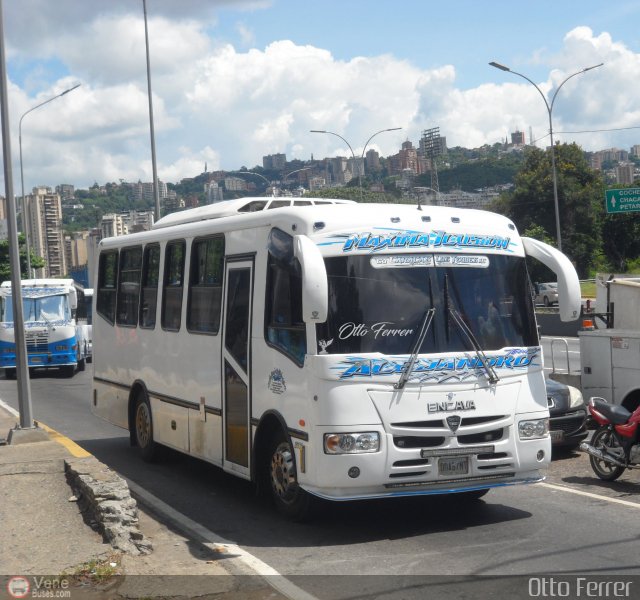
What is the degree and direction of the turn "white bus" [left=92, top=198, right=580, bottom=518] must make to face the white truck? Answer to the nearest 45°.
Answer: approximately 90° to its left

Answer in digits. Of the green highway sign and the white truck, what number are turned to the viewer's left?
0

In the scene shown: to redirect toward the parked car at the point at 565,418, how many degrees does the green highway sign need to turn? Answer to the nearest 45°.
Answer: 0° — it already faces it

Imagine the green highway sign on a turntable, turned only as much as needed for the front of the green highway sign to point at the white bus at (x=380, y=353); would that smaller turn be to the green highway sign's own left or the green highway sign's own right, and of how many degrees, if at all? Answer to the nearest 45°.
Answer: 0° — it already faces it

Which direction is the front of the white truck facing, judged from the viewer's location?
facing the viewer and to the right of the viewer

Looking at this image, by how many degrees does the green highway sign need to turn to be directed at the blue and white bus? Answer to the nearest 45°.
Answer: approximately 90° to its right

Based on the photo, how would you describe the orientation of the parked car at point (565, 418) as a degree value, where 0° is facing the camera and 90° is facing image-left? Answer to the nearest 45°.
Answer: approximately 315°

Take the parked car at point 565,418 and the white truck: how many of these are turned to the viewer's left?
0

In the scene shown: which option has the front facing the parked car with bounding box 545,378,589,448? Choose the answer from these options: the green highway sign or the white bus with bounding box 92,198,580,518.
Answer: the green highway sign

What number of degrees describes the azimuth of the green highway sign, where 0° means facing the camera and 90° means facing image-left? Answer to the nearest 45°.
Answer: approximately 0°
